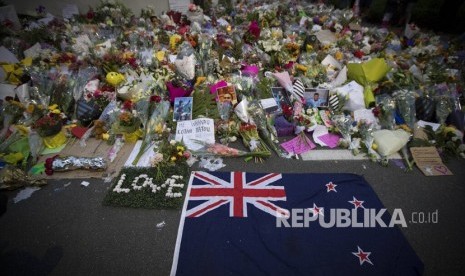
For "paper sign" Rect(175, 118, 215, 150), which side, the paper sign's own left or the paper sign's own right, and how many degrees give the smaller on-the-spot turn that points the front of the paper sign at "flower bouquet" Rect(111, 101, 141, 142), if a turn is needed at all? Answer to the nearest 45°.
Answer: approximately 90° to the paper sign's own right

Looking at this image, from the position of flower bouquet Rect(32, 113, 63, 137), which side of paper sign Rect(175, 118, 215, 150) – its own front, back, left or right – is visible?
right

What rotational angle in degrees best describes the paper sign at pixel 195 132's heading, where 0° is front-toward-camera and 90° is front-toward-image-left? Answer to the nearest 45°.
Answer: approximately 0°

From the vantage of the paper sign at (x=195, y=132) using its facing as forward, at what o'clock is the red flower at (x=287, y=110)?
The red flower is roughly at 9 o'clock from the paper sign.

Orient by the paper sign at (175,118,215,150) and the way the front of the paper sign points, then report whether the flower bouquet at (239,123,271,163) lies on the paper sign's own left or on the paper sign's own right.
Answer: on the paper sign's own left

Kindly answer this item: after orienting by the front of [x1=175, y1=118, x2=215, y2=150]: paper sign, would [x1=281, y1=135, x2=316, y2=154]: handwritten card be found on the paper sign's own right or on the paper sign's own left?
on the paper sign's own left

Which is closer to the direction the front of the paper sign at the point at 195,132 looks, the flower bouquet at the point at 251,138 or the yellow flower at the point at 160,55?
the flower bouquet

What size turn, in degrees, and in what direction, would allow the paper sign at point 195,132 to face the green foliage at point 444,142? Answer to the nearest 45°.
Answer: approximately 90° to its left

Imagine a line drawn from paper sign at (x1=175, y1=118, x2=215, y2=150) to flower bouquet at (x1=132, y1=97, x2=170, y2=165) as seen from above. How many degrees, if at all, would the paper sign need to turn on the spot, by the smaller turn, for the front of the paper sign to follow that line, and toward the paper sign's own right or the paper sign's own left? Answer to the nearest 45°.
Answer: approximately 135° to the paper sign's own right

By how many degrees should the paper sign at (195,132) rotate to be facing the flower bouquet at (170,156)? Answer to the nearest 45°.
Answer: approximately 45° to its right

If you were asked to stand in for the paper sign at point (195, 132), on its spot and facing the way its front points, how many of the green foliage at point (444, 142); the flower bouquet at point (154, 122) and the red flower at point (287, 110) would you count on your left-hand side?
2

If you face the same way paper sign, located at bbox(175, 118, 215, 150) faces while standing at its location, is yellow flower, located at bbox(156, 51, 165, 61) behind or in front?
behind

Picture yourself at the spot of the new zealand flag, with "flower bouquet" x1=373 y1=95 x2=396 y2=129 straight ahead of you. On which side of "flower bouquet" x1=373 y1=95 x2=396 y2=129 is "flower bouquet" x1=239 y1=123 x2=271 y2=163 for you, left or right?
left

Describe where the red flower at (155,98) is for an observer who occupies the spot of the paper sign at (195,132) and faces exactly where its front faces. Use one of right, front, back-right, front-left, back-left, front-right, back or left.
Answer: back-right
